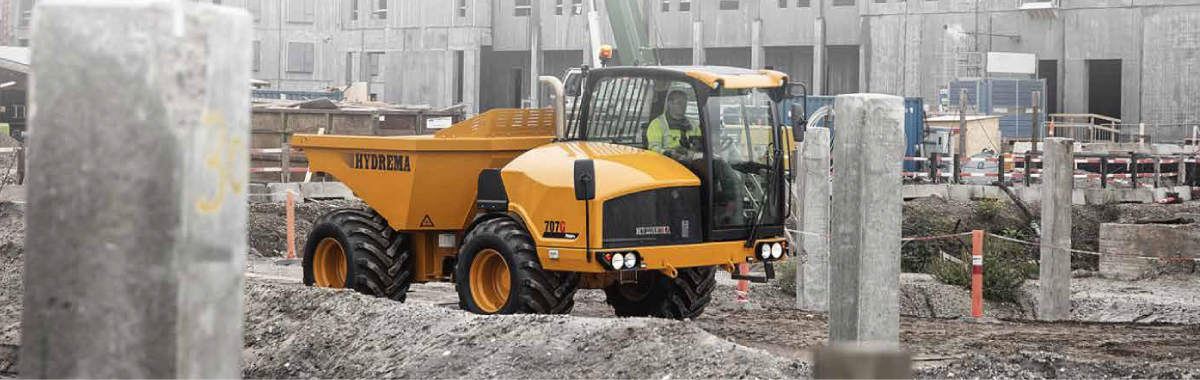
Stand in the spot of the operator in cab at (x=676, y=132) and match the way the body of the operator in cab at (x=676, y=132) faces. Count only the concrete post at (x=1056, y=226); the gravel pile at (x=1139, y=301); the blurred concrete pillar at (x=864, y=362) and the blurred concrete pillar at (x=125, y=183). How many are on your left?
2

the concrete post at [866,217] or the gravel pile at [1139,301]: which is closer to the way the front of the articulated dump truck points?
the concrete post

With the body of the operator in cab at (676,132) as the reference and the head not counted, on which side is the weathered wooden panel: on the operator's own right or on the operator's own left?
on the operator's own left

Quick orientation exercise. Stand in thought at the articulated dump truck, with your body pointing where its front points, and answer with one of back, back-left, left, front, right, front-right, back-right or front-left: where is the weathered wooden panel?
left

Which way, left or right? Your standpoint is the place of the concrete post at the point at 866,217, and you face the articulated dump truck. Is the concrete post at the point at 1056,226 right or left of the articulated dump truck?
right

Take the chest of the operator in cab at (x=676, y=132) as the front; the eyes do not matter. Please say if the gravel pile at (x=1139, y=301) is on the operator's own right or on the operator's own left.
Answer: on the operator's own left

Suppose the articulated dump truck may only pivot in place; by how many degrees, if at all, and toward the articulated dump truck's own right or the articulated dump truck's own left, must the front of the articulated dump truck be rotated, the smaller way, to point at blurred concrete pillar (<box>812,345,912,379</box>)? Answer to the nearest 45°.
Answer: approximately 45° to the articulated dump truck's own right

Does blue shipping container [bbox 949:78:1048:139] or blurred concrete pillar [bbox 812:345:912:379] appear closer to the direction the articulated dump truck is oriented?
the blurred concrete pillar
